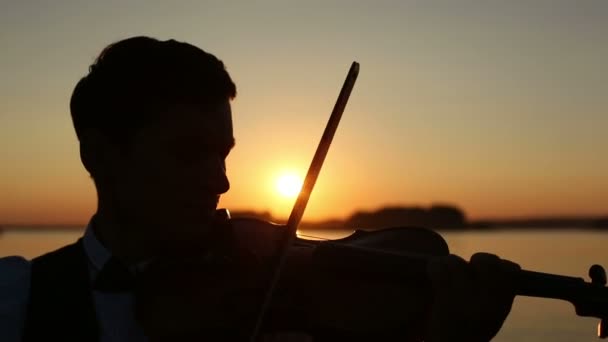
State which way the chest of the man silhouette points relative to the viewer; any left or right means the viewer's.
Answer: facing the viewer and to the right of the viewer
